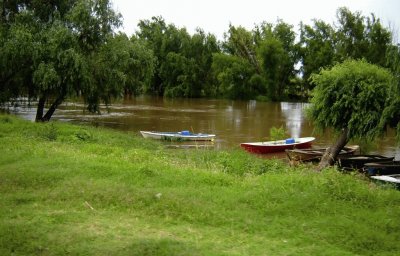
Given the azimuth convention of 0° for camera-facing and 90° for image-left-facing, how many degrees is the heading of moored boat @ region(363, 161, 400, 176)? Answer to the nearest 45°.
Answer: approximately 90°

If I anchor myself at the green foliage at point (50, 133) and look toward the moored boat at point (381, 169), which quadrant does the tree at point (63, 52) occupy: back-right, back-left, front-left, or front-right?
back-left

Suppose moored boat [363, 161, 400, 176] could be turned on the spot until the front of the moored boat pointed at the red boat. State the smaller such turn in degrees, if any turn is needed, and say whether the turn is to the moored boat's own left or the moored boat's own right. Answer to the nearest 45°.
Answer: approximately 45° to the moored boat's own right

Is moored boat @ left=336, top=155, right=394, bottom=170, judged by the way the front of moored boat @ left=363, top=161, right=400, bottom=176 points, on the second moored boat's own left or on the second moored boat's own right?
on the second moored boat's own right
